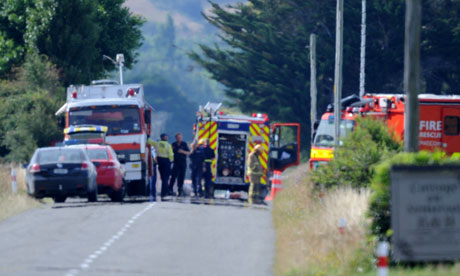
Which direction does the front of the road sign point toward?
toward the camera

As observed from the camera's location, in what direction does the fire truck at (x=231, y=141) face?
facing away from the viewer

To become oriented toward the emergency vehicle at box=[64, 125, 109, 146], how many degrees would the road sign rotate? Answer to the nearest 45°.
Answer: approximately 135° to its right

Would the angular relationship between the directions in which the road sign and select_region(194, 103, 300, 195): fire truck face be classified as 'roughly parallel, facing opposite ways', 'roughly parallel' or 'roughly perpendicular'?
roughly parallel, facing opposite ways

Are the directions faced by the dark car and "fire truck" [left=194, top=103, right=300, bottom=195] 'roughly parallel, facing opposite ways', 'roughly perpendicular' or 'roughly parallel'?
roughly parallel

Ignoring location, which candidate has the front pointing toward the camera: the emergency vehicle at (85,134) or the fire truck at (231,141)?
the emergency vehicle

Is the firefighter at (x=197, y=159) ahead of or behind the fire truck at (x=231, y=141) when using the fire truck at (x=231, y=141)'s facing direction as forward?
behind

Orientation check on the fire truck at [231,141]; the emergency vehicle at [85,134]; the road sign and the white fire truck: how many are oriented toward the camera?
3

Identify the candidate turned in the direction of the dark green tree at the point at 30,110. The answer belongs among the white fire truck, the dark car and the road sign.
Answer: the dark car

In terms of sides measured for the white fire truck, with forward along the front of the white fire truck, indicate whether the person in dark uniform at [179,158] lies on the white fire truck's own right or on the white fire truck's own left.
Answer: on the white fire truck's own left

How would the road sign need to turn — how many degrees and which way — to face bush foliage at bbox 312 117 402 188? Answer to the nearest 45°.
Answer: approximately 180°

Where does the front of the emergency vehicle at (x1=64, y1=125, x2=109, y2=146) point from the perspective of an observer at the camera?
facing the viewer

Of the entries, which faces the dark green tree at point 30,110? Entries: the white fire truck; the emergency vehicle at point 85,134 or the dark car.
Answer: the dark car

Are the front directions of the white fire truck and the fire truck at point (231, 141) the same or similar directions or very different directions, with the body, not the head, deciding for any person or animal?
very different directions
